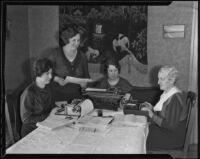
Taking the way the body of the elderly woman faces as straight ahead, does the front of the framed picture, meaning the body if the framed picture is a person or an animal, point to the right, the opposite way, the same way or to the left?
to the left

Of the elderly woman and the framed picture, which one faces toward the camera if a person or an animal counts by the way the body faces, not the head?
the framed picture

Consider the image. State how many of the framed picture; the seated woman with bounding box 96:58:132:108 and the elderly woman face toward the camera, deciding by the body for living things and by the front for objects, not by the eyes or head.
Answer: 2

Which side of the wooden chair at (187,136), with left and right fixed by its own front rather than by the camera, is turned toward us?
left

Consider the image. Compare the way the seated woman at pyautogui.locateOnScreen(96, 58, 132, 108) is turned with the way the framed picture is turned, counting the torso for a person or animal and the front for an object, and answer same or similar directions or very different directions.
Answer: same or similar directions

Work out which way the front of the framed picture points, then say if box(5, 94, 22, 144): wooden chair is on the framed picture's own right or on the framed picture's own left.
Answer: on the framed picture's own right

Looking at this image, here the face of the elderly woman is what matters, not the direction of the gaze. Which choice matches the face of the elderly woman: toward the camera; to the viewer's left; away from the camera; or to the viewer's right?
to the viewer's left

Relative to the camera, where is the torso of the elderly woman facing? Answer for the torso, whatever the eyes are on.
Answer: to the viewer's left

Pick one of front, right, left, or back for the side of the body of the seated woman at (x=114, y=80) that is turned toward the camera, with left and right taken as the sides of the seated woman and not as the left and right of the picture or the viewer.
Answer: front

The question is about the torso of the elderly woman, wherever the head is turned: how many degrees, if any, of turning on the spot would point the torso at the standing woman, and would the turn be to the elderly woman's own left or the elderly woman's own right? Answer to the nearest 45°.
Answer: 0° — they already face them

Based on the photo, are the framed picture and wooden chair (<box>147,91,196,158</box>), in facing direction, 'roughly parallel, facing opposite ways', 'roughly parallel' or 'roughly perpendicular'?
roughly perpendicular

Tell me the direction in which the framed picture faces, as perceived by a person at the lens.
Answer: facing the viewer

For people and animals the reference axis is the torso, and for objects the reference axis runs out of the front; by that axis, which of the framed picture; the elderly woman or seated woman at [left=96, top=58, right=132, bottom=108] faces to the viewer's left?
the elderly woman

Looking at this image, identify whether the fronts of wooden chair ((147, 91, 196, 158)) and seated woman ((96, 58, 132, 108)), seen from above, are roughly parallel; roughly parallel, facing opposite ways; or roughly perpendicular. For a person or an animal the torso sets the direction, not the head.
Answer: roughly perpendicular

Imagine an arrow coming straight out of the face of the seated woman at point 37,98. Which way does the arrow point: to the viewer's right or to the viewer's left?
to the viewer's right

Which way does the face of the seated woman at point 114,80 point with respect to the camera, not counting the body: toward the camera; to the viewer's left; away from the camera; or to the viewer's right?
toward the camera
